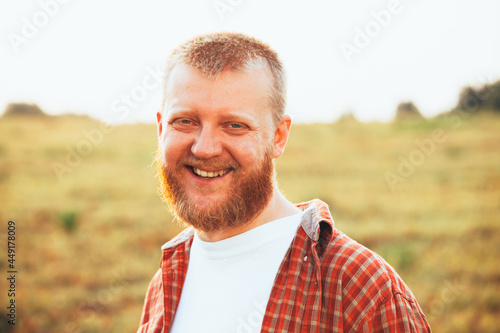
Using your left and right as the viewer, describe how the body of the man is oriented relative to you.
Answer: facing the viewer and to the left of the viewer
